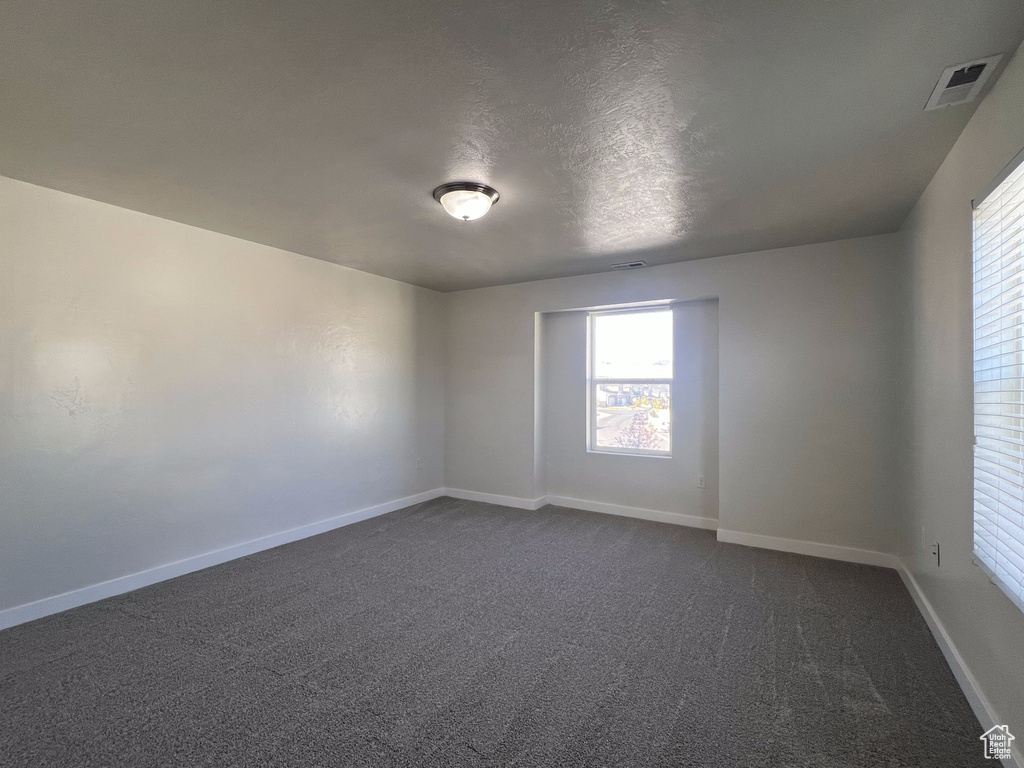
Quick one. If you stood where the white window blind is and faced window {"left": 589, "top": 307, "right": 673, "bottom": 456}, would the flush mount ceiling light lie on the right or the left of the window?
left

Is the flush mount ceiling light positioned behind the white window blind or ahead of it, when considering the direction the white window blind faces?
ahead

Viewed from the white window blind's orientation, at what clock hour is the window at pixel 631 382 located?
The window is roughly at 1 o'clock from the white window blind.

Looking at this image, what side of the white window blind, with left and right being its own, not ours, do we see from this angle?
left

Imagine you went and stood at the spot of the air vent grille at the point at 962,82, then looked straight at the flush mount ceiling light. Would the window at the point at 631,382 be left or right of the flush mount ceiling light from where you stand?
right
